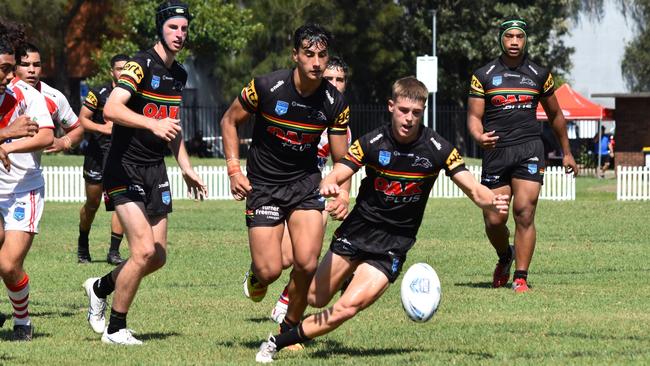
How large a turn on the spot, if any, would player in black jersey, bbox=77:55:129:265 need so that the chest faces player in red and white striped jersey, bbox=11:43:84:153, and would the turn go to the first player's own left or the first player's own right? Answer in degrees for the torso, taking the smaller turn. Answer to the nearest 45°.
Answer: approximately 45° to the first player's own right

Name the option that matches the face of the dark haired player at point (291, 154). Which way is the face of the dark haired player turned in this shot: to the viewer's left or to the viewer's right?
to the viewer's right

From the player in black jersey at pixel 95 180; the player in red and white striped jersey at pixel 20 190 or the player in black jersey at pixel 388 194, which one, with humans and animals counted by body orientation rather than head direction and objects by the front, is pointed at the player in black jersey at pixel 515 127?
the player in black jersey at pixel 95 180

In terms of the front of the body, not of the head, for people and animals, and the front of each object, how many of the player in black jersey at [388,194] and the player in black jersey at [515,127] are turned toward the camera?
2

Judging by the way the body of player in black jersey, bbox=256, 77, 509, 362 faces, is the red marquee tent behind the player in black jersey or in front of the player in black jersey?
behind

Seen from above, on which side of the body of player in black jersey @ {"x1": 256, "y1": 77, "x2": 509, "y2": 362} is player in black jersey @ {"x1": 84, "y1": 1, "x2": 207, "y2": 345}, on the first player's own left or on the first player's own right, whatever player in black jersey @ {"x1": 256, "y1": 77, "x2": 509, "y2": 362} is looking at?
on the first player's own right
